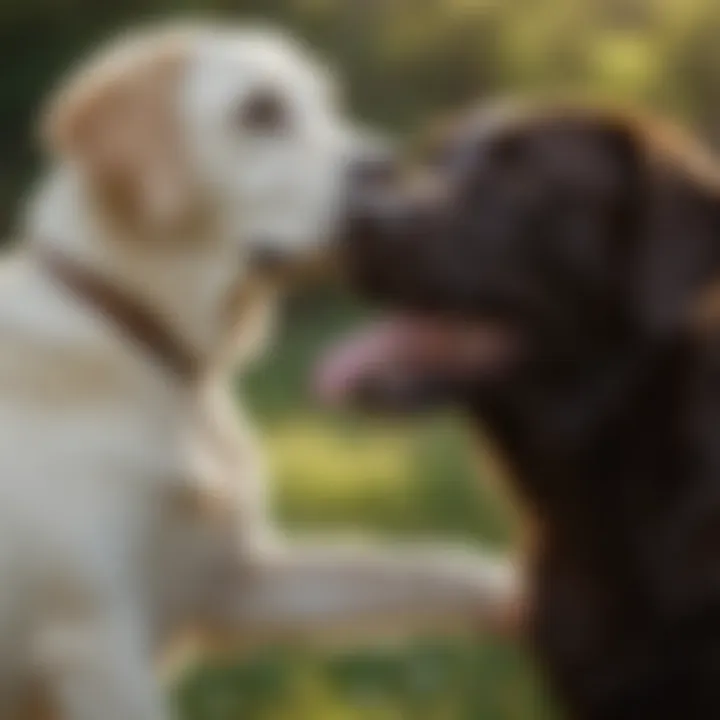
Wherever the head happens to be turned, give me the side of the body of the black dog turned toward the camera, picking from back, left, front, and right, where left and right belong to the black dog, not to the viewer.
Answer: left
